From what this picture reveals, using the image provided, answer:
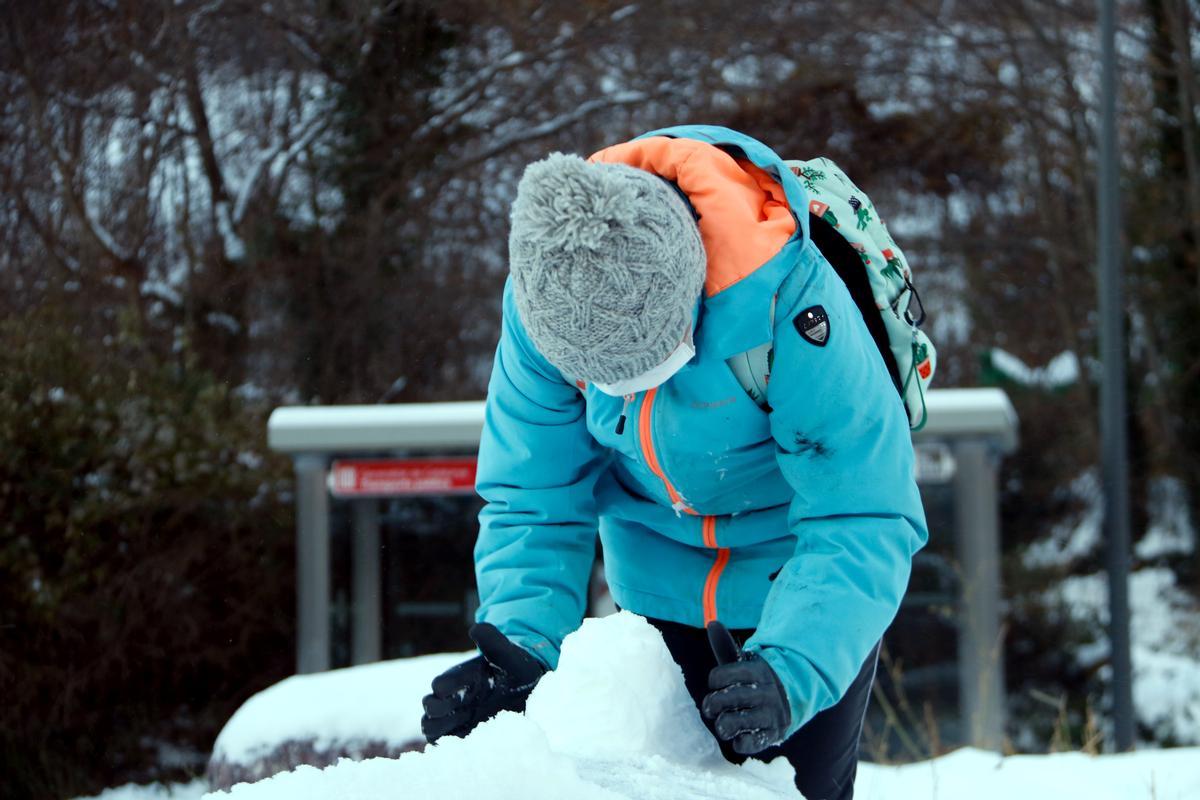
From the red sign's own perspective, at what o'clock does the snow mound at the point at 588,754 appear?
The snow mound is roughly at 12 o'clock from the red sign.

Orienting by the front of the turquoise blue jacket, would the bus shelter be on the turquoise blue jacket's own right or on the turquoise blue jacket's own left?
on the turquoise blue jacket's own right

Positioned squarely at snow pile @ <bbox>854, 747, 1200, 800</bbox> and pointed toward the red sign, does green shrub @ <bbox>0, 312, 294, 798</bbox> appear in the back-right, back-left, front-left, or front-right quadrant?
front-left

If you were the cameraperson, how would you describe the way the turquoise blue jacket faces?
facing the viewer and to the left of the viewer

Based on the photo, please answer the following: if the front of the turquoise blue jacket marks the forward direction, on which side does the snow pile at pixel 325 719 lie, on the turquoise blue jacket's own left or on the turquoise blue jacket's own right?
on the turquoise blue jacket's own right

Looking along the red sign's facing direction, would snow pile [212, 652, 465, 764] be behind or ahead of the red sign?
ahead

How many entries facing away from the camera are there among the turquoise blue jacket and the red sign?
0

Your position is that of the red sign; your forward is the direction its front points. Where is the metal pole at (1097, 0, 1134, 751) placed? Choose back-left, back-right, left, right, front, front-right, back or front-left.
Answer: left

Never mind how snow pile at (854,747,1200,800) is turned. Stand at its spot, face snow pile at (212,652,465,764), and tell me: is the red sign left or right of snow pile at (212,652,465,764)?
right

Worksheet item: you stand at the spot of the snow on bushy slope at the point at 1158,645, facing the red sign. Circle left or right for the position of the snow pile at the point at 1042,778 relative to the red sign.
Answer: left

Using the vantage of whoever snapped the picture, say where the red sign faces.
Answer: facing the viewer

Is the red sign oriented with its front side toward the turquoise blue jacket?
yes

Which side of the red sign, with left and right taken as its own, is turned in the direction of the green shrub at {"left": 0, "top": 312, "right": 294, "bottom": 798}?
right

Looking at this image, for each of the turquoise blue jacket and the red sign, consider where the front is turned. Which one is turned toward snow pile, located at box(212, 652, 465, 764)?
the red sign
